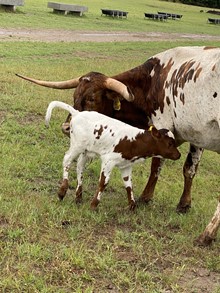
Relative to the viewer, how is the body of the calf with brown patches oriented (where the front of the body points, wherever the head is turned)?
to the viewer's right
